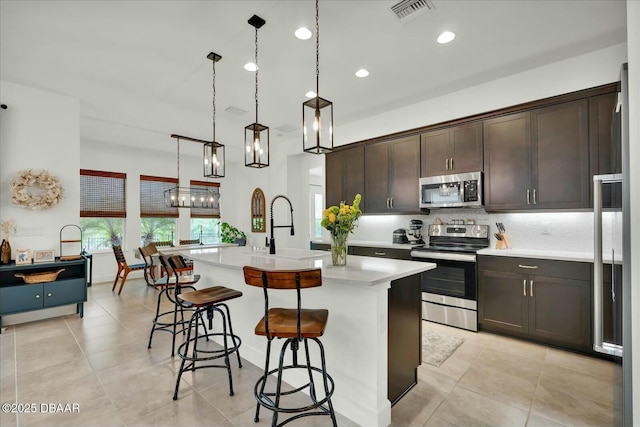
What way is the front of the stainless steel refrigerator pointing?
to the viewer's left

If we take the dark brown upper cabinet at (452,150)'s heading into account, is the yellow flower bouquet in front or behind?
in front

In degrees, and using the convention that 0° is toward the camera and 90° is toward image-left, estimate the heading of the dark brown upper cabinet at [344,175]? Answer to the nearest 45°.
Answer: approximately 45°

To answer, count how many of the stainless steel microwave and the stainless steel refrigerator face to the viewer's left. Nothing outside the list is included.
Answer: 1

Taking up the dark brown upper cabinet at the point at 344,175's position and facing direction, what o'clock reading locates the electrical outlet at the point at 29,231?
The electrical outlet is roughly at 1 o'clock from the dark brown upper cabinet.

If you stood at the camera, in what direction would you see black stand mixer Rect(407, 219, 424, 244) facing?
facing the viewer and to the left of the viewer

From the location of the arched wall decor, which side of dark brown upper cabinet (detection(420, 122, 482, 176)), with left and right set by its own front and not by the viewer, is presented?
right

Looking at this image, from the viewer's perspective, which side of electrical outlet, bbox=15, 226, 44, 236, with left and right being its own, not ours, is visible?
front

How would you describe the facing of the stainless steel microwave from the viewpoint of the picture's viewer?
facing the viewer

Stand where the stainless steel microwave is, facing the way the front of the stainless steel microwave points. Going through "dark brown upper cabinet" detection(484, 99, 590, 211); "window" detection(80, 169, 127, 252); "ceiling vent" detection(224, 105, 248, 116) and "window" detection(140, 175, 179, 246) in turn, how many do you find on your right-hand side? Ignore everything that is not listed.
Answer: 3

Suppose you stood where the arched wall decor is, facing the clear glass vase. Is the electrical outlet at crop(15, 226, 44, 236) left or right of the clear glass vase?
right

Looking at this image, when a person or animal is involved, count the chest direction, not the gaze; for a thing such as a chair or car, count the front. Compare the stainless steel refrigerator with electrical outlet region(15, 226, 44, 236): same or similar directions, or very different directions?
very different directions
